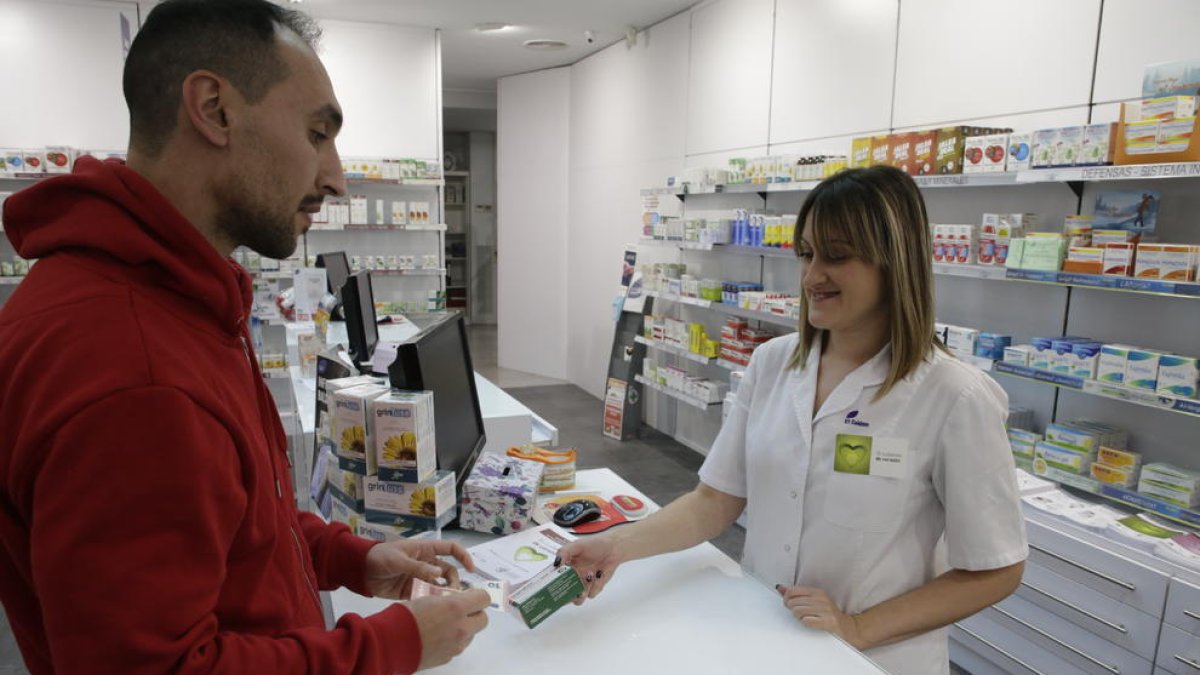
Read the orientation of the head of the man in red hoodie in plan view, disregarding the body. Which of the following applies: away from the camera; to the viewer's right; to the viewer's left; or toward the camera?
to the viewer's right

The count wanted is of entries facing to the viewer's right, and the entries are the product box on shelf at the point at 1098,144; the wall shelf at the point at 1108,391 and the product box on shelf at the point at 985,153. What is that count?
0

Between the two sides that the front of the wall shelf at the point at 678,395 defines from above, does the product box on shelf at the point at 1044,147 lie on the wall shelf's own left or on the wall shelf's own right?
on the wall shelf's own left

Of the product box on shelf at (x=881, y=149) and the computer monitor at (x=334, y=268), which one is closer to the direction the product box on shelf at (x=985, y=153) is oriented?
the computer monitor

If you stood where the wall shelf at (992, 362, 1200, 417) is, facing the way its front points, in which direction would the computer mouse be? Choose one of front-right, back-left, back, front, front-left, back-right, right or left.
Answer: front

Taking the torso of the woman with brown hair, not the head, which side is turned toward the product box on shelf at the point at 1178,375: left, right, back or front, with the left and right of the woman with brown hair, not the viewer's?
back

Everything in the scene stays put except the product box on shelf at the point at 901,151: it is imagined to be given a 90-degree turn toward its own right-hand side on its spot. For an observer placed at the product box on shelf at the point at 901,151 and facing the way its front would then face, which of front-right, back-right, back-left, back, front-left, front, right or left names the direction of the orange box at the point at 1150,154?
back

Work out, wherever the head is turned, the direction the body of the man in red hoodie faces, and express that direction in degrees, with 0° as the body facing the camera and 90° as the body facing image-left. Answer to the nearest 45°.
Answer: approximately 270°

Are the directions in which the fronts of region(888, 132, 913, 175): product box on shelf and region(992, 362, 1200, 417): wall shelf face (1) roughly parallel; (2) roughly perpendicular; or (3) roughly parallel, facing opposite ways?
roughly parallel

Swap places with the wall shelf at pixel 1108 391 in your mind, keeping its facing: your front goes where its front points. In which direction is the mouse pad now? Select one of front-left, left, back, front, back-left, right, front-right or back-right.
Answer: front

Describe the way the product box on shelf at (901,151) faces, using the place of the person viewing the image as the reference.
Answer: facing the viewer and to the left of the viewer

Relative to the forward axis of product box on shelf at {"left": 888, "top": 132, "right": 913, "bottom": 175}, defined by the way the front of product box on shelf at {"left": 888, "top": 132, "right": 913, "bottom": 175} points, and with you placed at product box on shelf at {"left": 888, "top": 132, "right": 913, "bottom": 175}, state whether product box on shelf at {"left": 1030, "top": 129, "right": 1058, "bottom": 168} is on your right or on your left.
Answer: on your left

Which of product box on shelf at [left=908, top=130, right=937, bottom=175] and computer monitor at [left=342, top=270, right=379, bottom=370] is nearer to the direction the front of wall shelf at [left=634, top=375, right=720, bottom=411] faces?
the computer monitor
